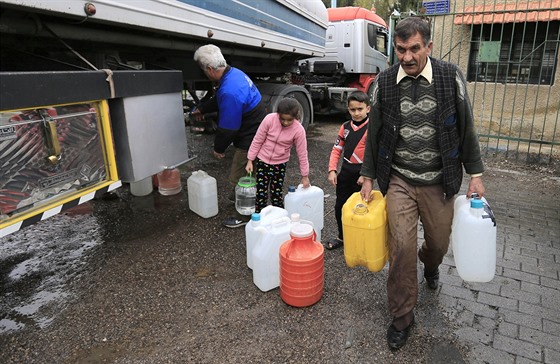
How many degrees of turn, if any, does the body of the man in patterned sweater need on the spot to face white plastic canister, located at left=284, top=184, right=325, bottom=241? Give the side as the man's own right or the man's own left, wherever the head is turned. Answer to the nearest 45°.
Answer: approximately 135° to the man's own right

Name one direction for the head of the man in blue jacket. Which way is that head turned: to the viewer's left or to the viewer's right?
to the viewer's left

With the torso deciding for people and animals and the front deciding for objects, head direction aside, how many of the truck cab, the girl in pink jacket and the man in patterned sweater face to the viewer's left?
0

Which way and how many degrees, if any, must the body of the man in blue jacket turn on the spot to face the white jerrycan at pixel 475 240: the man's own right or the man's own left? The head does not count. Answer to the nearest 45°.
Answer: approximately 135° to the man's own left

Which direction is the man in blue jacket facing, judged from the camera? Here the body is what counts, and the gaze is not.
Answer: to the viewer's left

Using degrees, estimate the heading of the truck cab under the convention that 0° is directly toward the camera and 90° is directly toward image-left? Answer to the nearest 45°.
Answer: approximately 225°

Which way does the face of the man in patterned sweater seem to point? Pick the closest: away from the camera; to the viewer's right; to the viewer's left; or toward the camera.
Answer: toward the camera

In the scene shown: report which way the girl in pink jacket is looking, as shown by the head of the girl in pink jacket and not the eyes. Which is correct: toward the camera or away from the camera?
toward the camera

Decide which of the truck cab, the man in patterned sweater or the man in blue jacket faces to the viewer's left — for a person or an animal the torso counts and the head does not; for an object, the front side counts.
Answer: the man in blue jacket

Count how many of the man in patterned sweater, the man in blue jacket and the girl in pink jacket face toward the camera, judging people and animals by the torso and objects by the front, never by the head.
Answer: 2

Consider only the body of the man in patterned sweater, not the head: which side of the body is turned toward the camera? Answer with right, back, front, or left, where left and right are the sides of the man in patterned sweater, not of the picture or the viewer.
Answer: front

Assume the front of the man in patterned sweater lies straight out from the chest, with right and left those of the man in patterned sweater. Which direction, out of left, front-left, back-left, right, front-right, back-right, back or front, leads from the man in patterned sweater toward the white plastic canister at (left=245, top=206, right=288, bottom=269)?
right

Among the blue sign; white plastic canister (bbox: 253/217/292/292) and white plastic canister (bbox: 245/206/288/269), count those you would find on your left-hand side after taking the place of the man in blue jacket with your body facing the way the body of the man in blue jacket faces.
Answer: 2

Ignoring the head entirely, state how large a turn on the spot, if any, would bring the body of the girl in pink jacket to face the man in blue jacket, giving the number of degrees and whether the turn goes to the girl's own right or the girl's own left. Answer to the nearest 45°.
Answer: approximately 135° to the girl's own right

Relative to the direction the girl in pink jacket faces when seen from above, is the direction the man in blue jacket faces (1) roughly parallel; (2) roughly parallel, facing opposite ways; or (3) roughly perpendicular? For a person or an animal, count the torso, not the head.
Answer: roughly perpendicular

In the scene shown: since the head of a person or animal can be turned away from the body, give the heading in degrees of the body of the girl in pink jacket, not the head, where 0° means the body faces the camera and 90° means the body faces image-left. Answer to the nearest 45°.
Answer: approximately 0°
